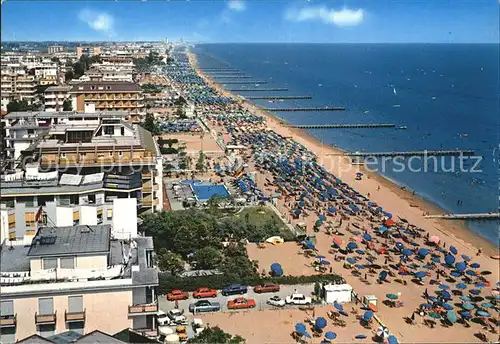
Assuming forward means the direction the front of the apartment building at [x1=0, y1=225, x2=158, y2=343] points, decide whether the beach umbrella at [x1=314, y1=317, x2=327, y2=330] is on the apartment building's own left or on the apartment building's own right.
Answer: on the apartment building's own left

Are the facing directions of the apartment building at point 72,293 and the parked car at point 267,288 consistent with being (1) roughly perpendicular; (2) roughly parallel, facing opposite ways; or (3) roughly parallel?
roughly perpendicular

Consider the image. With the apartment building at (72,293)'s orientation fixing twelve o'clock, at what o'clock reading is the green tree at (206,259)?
The green tree is roughly at 7 o'clock from the apartment building.

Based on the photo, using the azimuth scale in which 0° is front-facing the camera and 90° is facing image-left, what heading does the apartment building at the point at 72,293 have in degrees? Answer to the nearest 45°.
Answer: approximately 0°

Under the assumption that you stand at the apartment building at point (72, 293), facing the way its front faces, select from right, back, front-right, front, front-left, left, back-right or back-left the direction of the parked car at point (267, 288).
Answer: back-left

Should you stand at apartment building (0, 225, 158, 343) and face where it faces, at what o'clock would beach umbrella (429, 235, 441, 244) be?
The beach umbrella is roughly at 8 o'clock from the apartment building.

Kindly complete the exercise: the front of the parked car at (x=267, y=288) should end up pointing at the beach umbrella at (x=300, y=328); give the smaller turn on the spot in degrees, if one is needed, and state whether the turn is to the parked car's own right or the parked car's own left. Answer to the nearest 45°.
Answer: approximately 90° to the parked car's own left
